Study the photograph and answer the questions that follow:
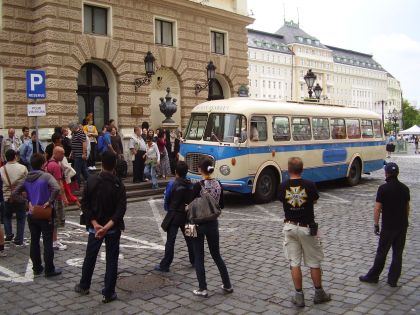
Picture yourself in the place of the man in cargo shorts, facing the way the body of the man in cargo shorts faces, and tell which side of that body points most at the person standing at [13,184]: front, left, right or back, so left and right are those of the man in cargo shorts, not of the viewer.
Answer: left

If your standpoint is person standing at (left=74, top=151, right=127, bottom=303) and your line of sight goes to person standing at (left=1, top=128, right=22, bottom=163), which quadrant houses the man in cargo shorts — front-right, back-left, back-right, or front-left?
back-right

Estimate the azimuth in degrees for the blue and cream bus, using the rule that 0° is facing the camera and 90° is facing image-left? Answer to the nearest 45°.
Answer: approximately 45°

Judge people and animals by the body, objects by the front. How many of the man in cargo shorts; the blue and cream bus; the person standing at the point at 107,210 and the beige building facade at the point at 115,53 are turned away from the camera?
2

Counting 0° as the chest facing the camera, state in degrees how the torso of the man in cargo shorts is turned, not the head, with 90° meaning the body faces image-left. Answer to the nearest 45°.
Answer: approximately 180°

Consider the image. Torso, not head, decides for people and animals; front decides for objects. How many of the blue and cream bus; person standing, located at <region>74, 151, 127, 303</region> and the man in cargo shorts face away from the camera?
2

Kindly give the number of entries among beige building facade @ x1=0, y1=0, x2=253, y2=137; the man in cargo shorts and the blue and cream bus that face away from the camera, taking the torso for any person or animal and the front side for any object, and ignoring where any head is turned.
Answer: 1

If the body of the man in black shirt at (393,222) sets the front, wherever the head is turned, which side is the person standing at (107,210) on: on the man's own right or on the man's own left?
on the man's own left

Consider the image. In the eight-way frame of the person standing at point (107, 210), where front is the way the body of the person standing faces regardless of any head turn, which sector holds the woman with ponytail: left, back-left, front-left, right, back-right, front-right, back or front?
right

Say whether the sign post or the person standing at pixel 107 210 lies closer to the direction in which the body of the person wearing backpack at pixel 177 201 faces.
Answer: the sign post

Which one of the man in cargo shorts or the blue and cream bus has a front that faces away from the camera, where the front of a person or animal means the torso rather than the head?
the man in cargo shorts

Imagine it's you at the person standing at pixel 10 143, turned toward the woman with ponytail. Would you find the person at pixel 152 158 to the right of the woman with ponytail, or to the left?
left

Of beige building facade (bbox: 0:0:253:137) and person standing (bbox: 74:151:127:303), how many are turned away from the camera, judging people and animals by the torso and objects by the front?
1

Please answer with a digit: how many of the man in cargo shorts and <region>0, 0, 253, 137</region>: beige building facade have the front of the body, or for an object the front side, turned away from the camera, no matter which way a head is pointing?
1

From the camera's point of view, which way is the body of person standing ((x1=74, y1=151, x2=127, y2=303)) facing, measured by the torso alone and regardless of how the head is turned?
away from the camera

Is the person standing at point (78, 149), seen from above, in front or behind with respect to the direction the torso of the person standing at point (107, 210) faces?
in front
